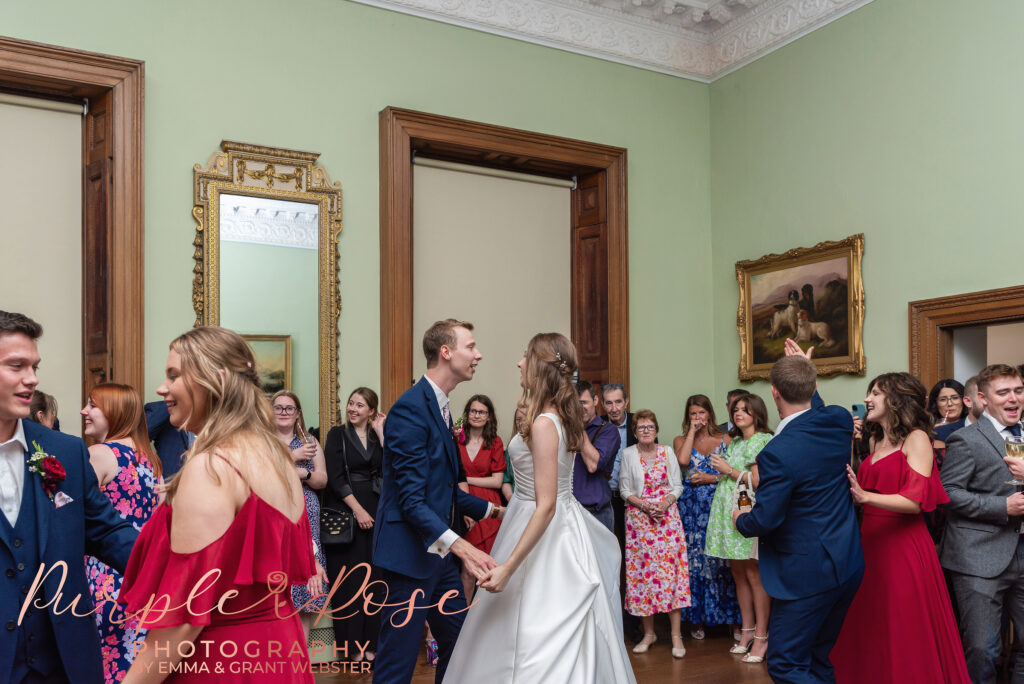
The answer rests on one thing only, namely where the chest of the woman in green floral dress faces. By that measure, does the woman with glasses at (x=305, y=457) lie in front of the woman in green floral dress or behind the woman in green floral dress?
in front

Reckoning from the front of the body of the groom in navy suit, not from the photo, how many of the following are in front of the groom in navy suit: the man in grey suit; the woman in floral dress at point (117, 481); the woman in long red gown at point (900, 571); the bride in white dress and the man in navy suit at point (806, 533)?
4

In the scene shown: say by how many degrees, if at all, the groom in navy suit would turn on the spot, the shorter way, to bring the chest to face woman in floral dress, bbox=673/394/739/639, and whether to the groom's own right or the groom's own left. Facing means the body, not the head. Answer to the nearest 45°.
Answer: approximately 45° to the groom's own left

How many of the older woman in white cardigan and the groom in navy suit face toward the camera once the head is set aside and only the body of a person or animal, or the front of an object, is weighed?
1

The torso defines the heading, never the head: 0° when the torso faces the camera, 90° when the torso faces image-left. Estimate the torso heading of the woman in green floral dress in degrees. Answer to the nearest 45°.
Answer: approximately 45°

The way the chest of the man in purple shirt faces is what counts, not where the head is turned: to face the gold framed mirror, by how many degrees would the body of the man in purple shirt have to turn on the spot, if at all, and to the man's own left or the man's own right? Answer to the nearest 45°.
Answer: approximately 45° to the man's own right

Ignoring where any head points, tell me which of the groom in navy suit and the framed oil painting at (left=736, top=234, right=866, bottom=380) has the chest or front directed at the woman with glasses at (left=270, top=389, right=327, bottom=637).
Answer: the framed oil painting

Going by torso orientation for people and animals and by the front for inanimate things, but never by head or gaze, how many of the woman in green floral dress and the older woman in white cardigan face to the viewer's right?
0

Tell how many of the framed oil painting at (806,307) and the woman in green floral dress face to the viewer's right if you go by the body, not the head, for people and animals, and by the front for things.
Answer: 0

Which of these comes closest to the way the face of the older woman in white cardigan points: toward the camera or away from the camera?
toward the camera

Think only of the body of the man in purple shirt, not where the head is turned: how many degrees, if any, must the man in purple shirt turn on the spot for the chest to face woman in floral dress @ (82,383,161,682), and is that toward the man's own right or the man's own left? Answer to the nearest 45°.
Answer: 0° — they already face them

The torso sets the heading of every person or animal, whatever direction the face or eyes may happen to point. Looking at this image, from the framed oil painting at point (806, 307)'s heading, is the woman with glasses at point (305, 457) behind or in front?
in front

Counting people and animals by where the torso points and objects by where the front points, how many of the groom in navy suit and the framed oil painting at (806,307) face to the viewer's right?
1

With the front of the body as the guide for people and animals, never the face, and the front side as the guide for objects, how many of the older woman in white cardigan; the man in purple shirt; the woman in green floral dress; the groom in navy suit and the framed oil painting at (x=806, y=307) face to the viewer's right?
1

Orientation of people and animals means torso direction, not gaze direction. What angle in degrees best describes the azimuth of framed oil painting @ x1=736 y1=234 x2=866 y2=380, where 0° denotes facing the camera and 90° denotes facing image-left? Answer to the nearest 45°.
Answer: approximately 45°

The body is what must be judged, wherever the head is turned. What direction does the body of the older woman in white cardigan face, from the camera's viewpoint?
toward the camera

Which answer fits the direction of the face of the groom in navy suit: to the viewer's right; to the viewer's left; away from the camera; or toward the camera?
to the viewer's right

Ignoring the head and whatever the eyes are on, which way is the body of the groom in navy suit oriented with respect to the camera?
to the viewer's right
